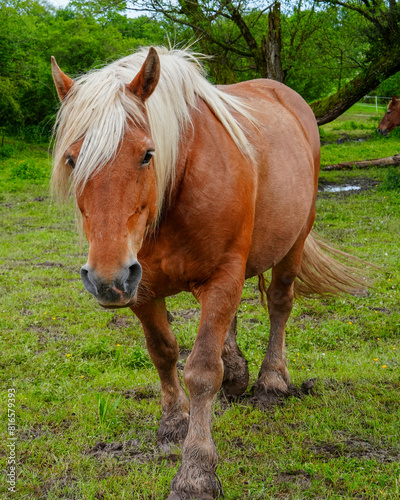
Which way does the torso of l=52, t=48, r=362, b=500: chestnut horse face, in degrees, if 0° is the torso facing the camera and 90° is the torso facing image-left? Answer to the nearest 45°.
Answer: approximately 45°

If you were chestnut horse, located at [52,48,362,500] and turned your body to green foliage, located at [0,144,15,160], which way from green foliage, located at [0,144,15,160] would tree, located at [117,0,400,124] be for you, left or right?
right

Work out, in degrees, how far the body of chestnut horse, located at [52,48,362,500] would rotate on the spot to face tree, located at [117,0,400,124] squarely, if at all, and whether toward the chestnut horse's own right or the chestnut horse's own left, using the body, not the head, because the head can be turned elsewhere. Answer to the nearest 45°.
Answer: approximately 135° to the chestnut horse's own right

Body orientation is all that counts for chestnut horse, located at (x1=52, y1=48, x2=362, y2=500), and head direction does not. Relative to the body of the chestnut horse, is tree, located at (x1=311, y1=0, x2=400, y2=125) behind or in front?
behind
